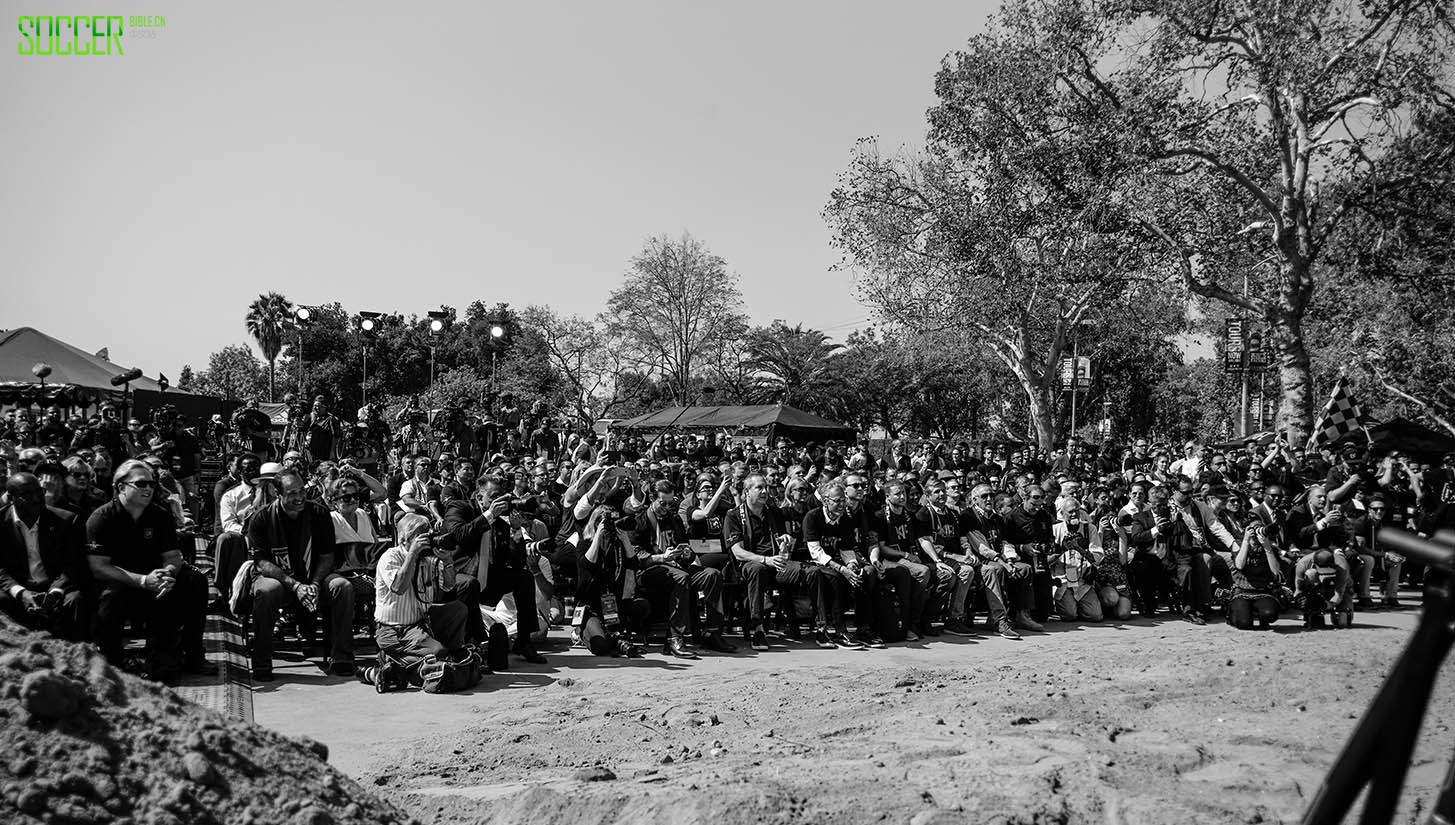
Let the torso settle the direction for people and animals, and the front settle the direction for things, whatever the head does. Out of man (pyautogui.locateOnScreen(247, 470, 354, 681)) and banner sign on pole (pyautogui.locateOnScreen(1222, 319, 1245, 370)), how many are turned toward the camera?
2

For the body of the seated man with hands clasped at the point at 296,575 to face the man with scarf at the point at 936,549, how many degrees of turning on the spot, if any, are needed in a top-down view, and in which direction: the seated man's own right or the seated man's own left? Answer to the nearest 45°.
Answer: approximately 90° to the seated man's own left

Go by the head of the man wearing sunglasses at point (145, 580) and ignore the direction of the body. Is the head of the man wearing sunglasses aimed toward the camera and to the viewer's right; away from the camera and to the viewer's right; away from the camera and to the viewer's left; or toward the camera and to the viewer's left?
toward the camera and to the viewer's right

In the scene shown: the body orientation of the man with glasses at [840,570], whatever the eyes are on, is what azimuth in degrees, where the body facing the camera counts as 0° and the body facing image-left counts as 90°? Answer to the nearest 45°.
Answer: approximately 315°

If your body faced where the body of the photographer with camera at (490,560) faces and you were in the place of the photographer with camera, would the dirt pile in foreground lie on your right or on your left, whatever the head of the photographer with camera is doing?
on your right

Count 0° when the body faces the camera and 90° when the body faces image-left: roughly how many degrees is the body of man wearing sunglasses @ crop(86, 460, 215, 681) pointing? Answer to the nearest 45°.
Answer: approximately 315°

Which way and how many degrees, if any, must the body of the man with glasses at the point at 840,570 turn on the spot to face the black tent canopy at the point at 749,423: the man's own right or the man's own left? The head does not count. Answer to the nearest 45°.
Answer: approximately 135° to the man's own left

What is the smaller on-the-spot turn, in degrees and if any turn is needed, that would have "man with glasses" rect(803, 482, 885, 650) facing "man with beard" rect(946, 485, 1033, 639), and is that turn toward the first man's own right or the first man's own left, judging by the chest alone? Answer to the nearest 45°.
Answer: approximately 90° to the first man's own left

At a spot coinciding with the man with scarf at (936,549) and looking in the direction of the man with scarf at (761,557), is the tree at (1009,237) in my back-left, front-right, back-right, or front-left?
back-right
